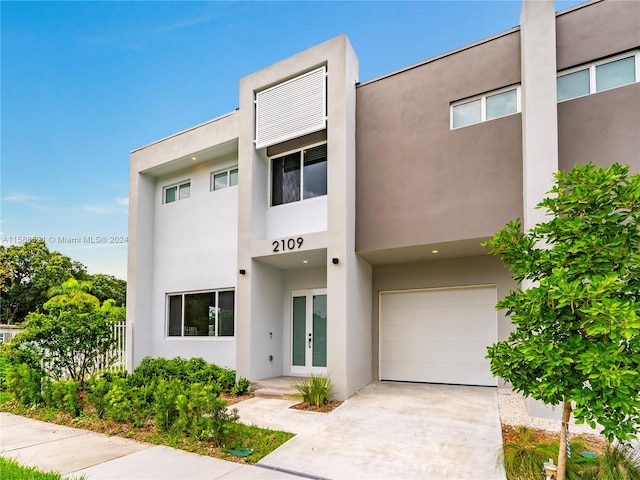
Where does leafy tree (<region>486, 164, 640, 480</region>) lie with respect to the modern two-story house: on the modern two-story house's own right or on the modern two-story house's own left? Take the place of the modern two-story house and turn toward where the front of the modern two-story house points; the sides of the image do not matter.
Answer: on the modern two-story house's own left

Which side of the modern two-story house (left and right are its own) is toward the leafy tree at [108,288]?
right

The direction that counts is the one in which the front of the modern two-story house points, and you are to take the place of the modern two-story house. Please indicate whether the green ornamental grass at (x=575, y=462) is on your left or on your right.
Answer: on your left

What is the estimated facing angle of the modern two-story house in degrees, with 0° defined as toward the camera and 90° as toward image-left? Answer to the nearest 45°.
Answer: approximately 45°

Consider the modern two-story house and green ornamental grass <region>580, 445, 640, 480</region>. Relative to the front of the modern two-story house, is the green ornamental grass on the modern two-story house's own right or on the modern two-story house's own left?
on the modern two-story house's own left

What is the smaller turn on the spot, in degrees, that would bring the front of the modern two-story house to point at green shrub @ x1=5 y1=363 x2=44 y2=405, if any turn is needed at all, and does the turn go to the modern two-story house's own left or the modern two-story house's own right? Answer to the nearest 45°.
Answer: approximately 45° to the modern two-story house's own right

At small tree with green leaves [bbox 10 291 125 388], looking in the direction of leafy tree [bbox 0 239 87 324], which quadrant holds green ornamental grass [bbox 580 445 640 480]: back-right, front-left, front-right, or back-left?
back-right

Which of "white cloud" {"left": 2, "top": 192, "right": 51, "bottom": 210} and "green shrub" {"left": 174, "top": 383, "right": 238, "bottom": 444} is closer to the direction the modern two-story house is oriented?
the green shrub
